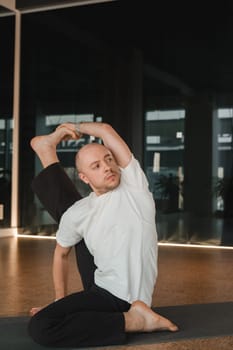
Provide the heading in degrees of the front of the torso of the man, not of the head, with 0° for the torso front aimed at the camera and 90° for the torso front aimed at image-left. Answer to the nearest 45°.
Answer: approximately 0°

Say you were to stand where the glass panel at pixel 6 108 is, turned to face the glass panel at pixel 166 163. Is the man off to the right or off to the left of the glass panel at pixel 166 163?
right

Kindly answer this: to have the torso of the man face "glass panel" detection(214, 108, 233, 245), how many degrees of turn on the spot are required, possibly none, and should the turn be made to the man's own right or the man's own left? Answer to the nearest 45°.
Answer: approximately 180°

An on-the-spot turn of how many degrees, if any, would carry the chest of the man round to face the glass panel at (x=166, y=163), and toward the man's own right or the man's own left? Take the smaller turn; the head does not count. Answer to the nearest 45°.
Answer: approximately 180°

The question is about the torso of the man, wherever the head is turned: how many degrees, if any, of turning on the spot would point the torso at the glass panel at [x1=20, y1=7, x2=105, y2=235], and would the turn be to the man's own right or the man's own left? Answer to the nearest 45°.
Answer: approximately 180°

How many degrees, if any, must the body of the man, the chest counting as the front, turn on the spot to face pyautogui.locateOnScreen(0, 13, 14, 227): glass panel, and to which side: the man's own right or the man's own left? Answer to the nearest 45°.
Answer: approximately 180°
